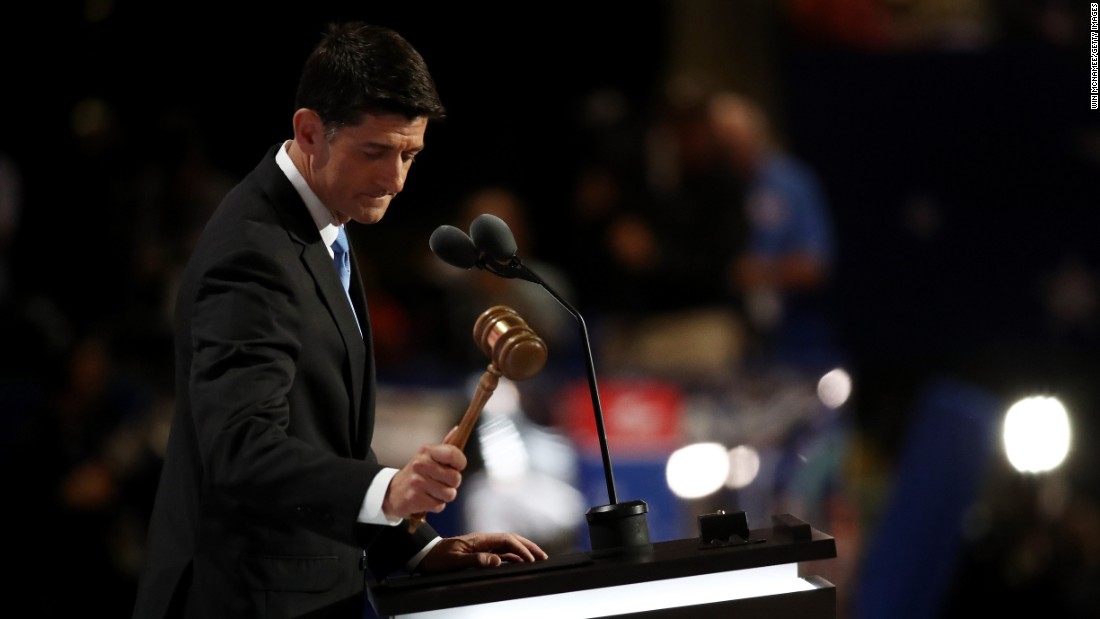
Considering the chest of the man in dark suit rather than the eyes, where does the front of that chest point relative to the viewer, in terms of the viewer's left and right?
facing to the right of the viewer

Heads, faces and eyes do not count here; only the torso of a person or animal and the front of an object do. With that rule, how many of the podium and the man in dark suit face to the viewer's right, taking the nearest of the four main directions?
2

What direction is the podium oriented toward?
to the viewer's right
